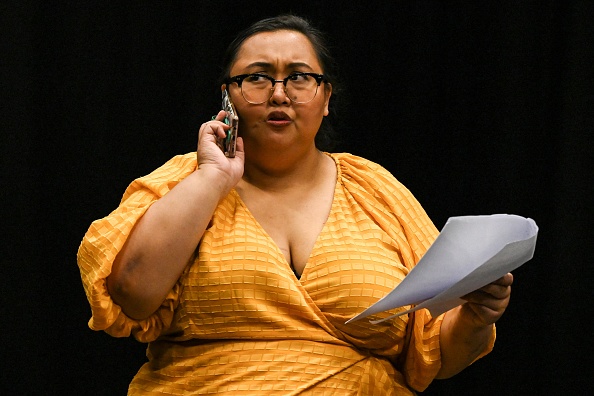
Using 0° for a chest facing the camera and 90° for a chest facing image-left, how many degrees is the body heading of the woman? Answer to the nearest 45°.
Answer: approximately 0°
